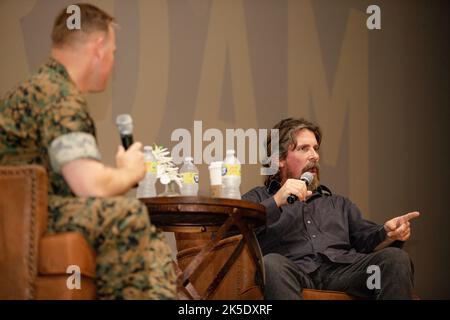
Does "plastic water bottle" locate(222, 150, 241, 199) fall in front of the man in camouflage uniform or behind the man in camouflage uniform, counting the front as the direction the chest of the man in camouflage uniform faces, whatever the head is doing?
in front

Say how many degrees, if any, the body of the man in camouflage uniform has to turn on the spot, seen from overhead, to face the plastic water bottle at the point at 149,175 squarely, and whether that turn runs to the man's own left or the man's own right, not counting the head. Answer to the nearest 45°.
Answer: approximately 45° to the man's own left

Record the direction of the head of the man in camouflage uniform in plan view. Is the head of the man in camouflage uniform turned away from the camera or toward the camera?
away from the camera

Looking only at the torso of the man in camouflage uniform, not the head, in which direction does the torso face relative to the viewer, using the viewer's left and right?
facing away from the viewer and to the right of the viewer
